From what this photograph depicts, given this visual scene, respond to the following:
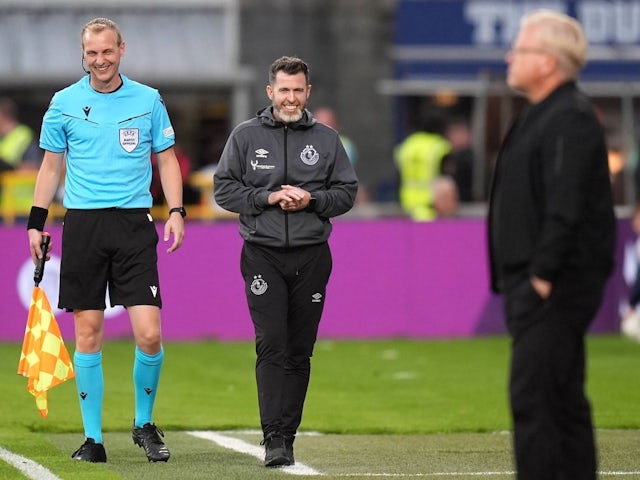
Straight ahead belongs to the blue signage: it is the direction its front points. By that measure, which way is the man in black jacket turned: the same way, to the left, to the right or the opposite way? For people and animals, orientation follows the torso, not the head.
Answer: to the right

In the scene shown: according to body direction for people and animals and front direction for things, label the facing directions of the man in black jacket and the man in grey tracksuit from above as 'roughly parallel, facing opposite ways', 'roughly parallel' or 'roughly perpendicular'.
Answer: roughly perpendicular

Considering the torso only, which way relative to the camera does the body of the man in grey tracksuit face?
toward the camera

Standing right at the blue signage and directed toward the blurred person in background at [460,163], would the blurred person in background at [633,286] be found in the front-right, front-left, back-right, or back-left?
front-left

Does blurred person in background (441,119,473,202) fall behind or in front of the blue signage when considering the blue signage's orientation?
in front

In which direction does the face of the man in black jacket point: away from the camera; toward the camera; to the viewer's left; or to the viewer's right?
to the viewer's left

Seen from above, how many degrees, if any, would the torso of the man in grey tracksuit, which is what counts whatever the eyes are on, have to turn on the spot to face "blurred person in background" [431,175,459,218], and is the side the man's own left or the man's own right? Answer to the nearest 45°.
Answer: approximately 180°

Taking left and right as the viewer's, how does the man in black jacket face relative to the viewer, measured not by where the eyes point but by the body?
facing to the left of the viewer
